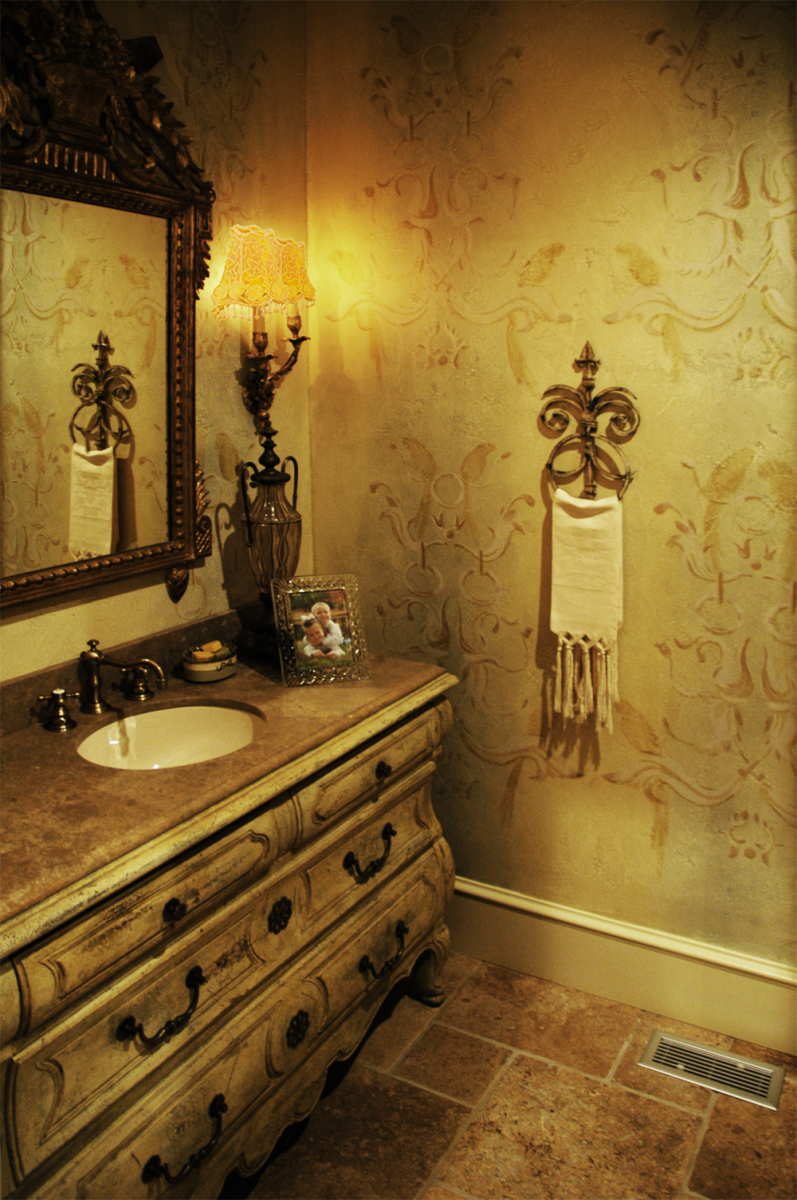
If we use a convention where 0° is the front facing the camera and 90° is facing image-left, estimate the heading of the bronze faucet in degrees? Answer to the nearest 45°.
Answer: approximately 315°

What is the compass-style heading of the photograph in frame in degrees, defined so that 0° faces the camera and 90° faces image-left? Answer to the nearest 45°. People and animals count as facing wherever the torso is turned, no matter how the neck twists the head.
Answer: approximately 0°

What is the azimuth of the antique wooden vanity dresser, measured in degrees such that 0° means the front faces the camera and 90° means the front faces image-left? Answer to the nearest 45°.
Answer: approximately 315°
